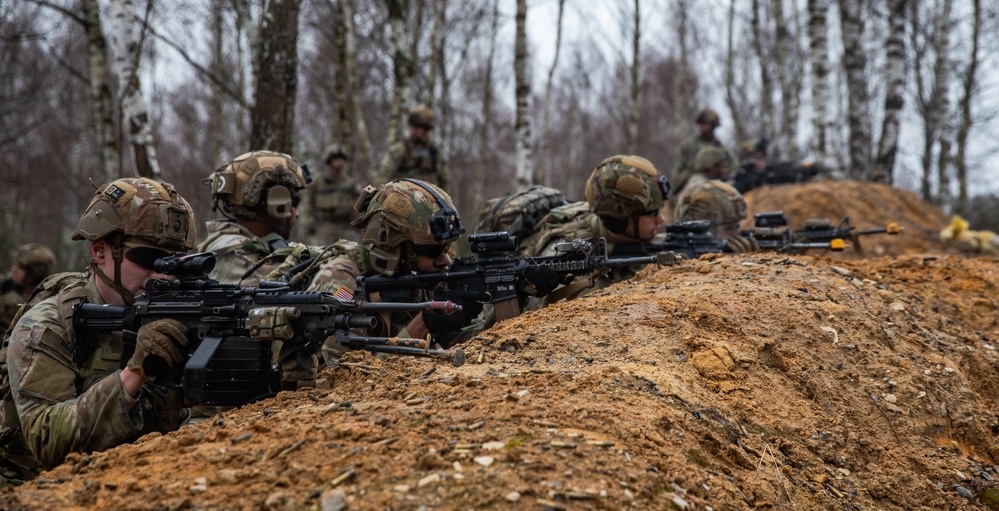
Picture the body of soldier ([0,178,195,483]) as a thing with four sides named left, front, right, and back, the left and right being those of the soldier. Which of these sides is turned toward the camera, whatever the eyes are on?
right

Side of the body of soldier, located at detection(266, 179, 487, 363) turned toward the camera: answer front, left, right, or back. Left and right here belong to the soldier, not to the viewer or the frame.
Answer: right

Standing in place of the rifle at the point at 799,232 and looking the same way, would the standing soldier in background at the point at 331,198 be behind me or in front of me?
behind

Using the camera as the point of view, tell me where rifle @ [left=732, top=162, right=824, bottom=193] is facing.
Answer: facing to the right of the viewer

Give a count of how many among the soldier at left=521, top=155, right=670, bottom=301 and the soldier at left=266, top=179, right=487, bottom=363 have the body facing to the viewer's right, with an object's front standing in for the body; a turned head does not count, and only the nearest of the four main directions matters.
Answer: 2

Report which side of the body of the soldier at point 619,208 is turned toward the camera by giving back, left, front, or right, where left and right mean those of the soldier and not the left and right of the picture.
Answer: right

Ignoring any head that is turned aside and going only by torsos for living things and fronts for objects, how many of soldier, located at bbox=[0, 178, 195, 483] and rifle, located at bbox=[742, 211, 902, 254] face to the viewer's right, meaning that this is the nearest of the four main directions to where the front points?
2

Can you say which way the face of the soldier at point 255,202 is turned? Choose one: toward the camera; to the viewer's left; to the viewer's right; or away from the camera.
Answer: to the viewer's right

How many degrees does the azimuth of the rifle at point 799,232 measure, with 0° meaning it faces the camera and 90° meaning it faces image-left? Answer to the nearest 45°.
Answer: approximately 270°
